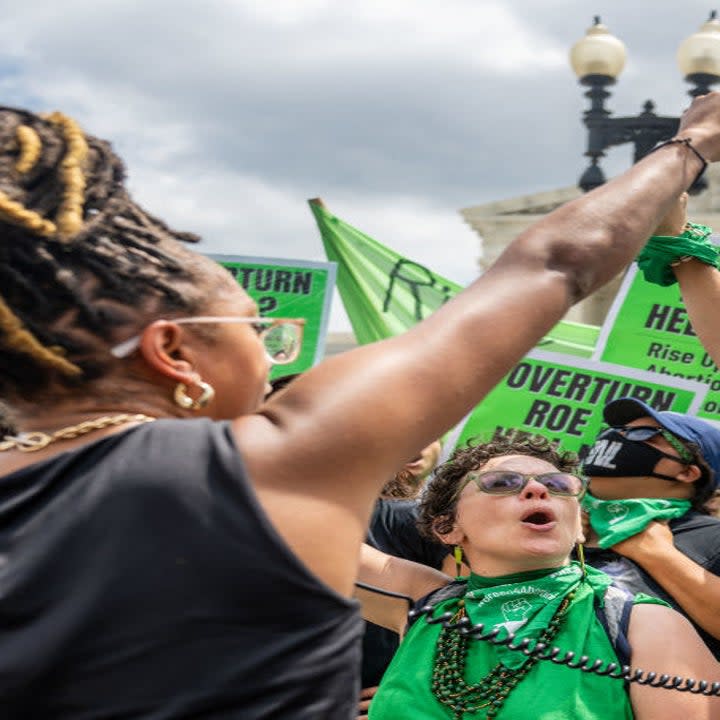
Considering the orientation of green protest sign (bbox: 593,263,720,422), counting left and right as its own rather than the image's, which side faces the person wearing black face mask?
front

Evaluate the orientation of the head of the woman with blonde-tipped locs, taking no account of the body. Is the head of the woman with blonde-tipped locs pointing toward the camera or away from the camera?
away from the camera

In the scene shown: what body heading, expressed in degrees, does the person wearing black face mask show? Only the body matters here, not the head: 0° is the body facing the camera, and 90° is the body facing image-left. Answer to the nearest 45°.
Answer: approximately 45°

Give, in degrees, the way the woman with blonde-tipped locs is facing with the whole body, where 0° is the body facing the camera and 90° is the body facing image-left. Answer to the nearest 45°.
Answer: approximately 225°

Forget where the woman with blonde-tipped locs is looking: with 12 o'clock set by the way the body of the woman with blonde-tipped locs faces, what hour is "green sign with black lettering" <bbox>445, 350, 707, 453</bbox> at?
The green sign with black lettering is roughly at 11 o'clock from the woman with blonde-tipped locs.

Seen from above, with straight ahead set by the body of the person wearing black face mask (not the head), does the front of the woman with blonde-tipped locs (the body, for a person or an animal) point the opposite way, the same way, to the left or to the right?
the opposite way

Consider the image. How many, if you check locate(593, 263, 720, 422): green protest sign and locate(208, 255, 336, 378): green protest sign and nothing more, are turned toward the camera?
2

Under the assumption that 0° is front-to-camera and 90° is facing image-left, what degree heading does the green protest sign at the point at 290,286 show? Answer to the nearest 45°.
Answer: approximately 0°

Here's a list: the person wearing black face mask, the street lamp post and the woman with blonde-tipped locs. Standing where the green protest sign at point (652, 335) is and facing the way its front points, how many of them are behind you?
1

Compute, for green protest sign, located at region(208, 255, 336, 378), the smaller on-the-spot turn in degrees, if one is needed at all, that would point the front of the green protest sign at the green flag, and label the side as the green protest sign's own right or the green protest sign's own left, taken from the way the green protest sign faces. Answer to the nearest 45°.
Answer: approximately 90° to the green protest sign's own left

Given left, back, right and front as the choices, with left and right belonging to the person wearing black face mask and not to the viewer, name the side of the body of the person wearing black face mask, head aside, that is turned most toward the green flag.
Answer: right

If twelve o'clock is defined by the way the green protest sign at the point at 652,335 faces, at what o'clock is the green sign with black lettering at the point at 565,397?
The green sign with black lettering is roughly at 1 o'clock from the green protest sign.
